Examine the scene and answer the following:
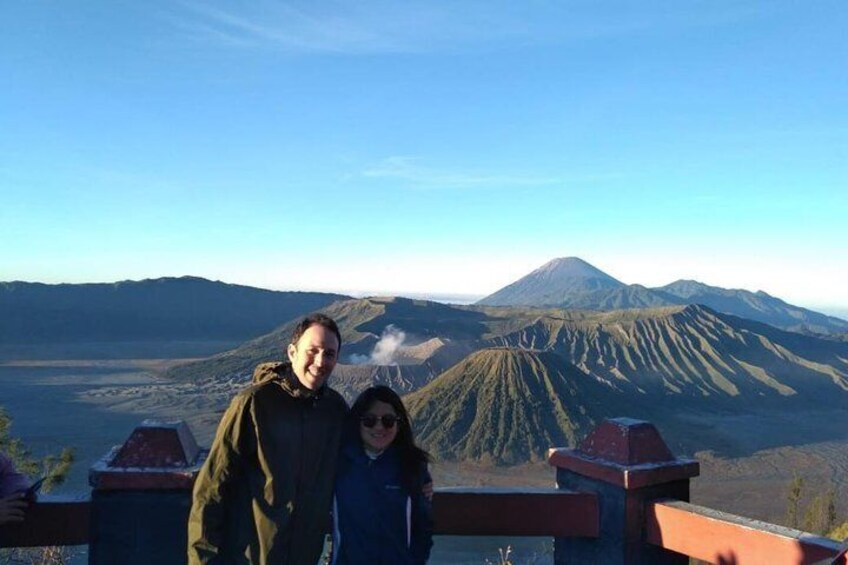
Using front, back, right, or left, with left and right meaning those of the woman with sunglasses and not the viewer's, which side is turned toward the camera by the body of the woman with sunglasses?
front

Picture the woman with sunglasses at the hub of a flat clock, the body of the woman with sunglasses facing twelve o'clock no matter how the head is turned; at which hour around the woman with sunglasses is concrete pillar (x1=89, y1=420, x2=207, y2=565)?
The concrete pillar is roughly at 3 o'clock from the woman with sunglasses.

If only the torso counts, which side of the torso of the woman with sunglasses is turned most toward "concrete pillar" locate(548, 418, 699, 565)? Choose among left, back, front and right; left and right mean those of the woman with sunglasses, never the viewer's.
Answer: left
